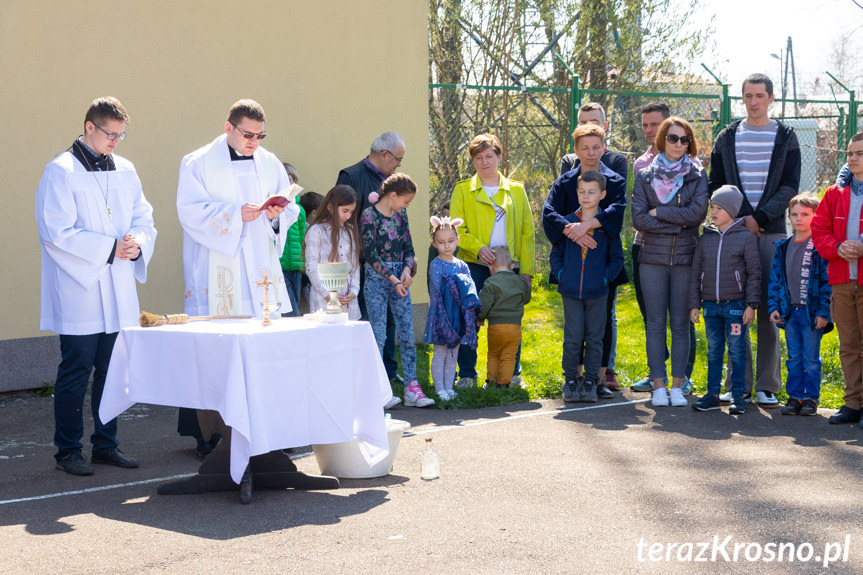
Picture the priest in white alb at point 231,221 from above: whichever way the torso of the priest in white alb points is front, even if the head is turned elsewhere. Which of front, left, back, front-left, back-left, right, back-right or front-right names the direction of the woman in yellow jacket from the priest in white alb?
left

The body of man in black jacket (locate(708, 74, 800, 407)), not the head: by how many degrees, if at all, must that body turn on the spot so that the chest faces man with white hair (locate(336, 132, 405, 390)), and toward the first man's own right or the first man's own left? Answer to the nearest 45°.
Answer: approximately 90° to the first man's own right

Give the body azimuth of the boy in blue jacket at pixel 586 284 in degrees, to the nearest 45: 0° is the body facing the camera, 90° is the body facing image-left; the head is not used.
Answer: approximately 0°

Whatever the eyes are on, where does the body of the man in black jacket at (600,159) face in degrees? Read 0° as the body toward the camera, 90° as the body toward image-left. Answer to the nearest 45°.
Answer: approximately 0°

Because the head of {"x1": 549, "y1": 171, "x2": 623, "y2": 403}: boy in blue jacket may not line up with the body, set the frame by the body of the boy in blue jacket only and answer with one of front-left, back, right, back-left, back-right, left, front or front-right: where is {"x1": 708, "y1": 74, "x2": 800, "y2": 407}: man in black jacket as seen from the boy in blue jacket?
left

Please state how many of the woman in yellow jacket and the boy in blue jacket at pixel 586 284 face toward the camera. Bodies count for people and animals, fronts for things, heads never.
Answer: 2

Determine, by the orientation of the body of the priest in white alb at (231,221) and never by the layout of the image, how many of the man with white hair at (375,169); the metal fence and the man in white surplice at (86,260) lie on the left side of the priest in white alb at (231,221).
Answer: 2

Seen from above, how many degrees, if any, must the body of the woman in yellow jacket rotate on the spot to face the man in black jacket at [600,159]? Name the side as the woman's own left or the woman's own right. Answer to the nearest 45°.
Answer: approximately 90° to the woman's own left

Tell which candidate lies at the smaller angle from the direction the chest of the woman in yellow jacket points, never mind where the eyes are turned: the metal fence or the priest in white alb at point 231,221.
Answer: the priest in white alb

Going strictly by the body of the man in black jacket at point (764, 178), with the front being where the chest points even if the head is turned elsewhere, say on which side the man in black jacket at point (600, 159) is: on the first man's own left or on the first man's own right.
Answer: on the first man's own right
